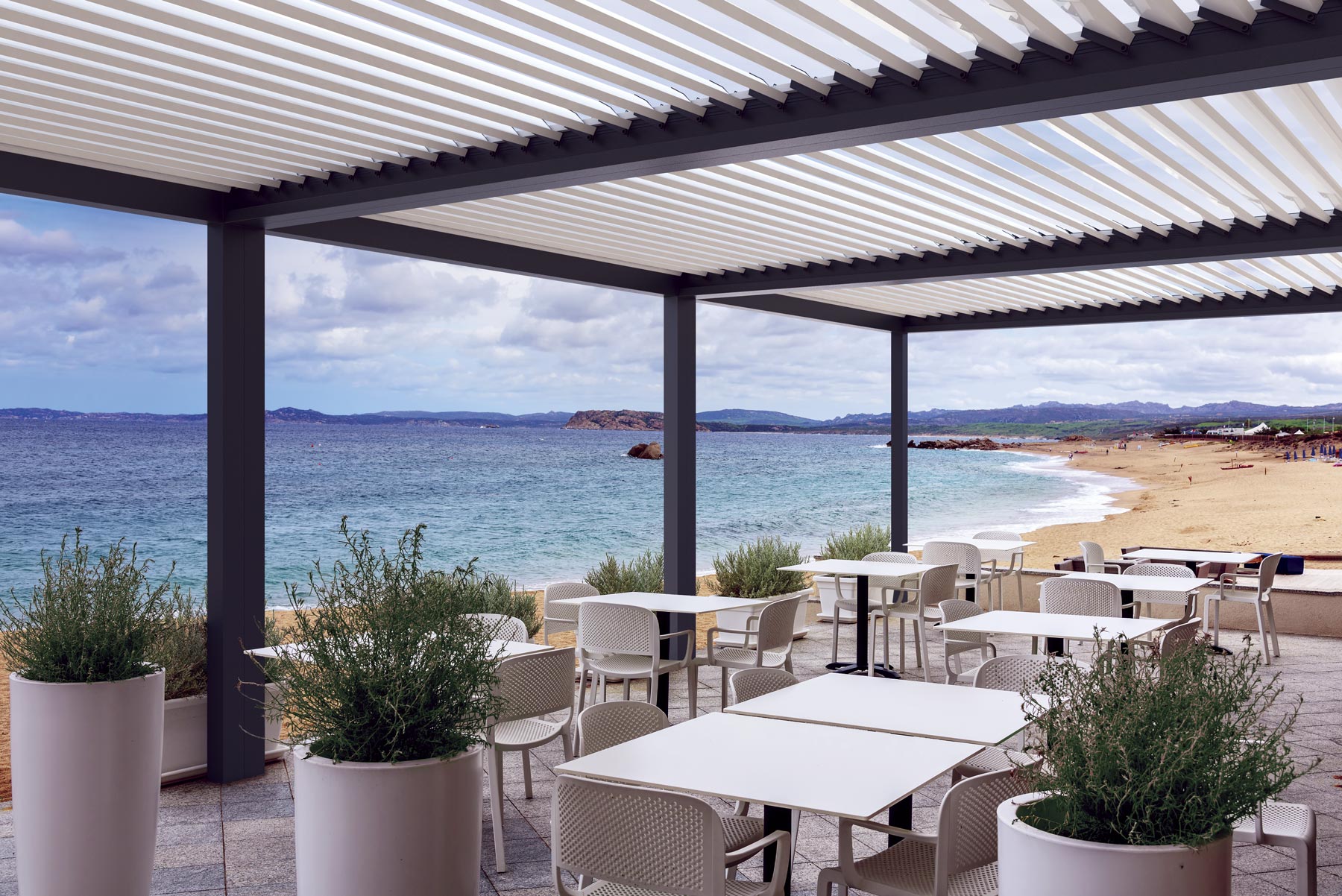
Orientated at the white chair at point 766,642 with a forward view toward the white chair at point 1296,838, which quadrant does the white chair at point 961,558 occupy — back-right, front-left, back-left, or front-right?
back-left

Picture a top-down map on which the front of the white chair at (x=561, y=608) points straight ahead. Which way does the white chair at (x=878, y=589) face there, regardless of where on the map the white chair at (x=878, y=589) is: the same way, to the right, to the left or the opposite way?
to the right

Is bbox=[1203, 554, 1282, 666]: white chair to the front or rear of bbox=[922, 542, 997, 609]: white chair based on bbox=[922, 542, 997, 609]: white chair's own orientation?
to the front

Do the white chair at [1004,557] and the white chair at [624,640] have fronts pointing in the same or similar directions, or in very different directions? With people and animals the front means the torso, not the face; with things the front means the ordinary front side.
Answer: very different directions

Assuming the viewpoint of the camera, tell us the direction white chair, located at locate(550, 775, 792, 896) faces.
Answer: facing away from the viewer and to the right of the viewer

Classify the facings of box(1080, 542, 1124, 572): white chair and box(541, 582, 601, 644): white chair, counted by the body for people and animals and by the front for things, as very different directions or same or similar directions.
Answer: same or similar directions

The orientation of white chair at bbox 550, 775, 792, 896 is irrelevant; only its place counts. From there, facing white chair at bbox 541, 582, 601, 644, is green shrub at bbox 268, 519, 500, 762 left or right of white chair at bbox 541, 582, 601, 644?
left

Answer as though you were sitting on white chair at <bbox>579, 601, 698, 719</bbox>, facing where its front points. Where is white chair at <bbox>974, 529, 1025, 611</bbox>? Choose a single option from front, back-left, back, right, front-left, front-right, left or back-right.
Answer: front

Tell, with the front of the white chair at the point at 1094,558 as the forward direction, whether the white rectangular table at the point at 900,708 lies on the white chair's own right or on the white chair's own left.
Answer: on the white chair's own right
